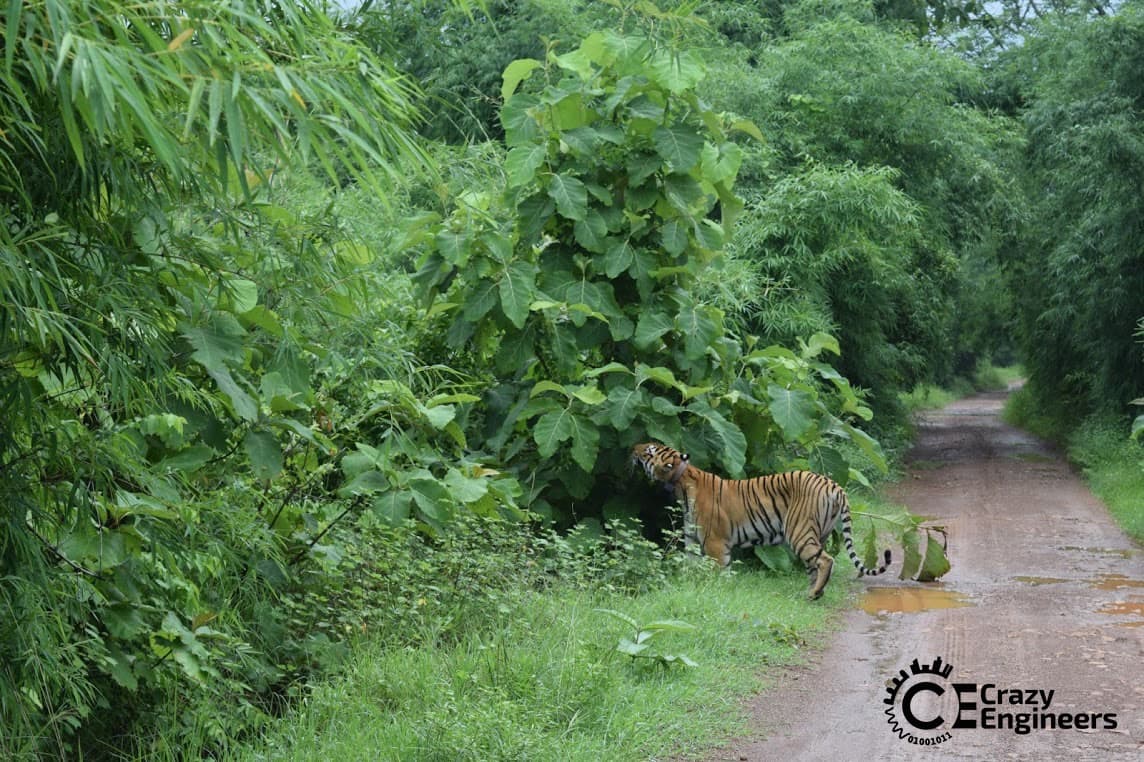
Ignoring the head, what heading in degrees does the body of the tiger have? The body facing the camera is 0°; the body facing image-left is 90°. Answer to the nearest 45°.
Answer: approximately 90°
